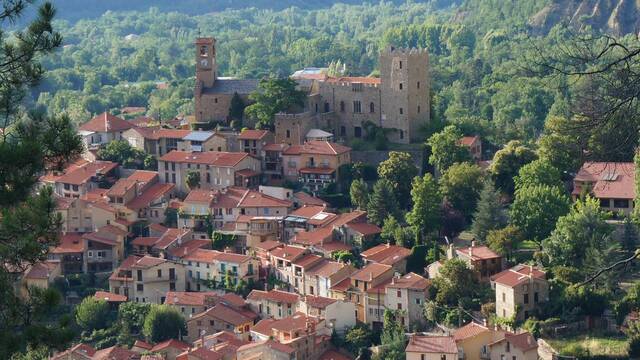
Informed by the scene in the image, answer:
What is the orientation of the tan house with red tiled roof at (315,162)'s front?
toward the camera

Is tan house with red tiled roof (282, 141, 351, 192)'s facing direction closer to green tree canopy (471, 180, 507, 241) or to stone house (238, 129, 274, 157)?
the green tree canopy

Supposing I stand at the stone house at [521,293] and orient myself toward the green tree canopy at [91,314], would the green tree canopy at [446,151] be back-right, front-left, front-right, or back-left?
front-right

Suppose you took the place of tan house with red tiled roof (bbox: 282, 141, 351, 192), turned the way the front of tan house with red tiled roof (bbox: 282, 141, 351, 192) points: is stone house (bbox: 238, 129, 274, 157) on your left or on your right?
on your right

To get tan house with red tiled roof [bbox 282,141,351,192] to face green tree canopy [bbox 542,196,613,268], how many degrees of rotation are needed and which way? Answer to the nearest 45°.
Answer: approximately 45° to its left

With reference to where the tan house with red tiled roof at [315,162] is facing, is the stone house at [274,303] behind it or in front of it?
in front

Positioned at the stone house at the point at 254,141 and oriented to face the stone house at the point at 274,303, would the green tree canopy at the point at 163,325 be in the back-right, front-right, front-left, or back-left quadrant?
front-right

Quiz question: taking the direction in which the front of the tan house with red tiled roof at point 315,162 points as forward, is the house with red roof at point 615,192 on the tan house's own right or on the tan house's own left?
on the tan house's own left

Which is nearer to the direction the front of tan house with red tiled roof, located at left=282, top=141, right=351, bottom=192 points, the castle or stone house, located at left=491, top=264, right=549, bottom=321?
the stone house

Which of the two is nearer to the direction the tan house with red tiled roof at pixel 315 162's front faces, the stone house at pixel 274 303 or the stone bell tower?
the stone house

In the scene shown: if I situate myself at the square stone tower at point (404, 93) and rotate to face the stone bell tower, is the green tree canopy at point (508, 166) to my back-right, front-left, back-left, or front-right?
back-left

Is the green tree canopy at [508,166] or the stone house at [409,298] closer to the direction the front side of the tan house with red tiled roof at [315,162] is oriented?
the stone house

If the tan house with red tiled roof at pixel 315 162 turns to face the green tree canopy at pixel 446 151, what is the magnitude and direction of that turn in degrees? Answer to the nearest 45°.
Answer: approximately 90° to its left
